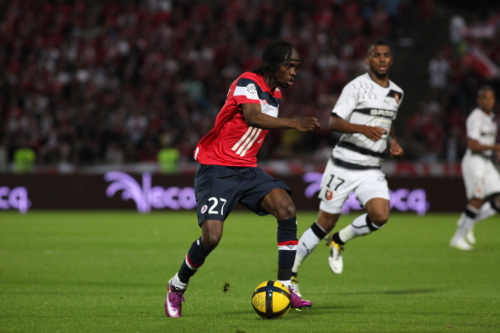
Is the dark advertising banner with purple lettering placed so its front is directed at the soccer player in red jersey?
yes

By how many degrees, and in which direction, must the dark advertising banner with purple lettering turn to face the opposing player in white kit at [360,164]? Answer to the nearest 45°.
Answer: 0° — it already faces them

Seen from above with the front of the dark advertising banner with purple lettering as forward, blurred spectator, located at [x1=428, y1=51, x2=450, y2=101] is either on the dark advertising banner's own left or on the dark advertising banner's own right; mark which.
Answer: on the dark advertising banner's own left

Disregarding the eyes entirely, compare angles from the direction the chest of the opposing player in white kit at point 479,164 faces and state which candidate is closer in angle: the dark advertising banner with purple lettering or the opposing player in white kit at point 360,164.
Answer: the opposing player in white kit

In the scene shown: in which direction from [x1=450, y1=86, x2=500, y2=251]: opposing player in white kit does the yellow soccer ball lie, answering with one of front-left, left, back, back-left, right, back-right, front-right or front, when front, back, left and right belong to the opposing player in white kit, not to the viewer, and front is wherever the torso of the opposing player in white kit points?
front-right

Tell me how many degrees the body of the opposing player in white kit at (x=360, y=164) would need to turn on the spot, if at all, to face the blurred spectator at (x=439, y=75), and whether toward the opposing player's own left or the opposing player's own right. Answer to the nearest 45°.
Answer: approximately 135° to the opposing player's own left

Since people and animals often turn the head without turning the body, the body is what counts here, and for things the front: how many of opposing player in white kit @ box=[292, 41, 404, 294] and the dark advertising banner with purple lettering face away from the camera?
0

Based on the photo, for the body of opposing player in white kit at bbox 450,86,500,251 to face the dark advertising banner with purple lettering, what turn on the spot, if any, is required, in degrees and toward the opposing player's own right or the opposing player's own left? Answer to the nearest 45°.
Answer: approximately 180°
